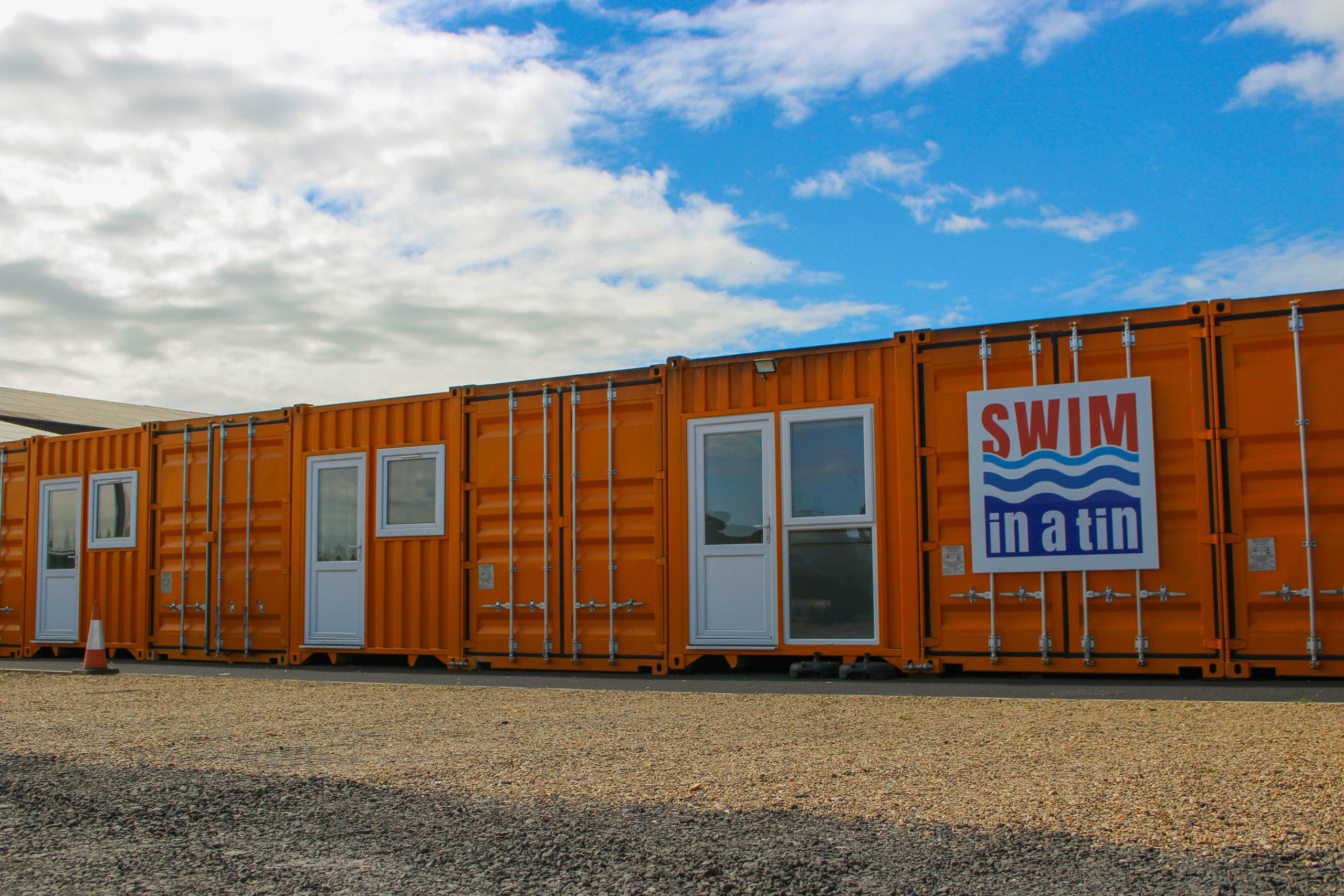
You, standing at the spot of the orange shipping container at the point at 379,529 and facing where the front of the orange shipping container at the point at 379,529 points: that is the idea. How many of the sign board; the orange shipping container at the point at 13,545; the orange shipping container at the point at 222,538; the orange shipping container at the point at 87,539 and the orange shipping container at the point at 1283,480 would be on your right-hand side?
3

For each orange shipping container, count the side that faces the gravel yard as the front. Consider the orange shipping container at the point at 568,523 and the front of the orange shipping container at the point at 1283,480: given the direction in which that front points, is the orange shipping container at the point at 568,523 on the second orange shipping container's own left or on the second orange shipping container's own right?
on the second orange shipping container's own right

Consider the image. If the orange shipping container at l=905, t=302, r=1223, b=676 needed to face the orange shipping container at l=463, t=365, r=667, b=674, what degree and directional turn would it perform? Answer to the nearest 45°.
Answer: approximately 90° to its right

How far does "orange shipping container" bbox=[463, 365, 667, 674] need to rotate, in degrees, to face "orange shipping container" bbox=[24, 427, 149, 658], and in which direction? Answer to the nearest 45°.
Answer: approximately 90° to its right

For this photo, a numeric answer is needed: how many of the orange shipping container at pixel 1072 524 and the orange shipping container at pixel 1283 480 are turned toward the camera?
2

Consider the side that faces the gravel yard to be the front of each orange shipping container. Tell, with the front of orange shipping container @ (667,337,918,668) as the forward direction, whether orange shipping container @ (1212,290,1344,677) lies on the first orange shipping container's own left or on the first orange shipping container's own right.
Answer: on the first orange shipping container's own left

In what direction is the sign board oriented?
toward the camera

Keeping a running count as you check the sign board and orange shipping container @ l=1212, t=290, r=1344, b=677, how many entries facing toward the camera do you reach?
2

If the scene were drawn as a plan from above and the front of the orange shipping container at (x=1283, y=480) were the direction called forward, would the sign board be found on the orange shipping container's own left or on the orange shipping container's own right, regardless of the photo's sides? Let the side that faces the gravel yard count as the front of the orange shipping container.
on the orange shipping container's own right

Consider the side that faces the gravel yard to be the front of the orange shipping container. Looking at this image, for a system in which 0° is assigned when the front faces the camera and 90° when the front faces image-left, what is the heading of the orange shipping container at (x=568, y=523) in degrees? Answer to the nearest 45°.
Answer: approximately 45°

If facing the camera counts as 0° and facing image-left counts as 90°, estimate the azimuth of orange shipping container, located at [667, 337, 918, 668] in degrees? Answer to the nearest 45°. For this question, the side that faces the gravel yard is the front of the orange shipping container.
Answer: approximately 45°

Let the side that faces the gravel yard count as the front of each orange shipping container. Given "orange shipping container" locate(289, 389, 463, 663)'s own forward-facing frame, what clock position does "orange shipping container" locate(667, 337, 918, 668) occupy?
"orange shipping container" locate(667, 337, 918, 668) is roughly at 9 o'clock from "orange shipping container" locate(289, 389, 463, 663).

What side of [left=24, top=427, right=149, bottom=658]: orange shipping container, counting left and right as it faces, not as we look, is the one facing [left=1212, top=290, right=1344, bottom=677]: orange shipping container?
left

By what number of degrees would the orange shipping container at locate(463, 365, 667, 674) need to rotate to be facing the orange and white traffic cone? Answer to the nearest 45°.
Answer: approximately 90° to its right
